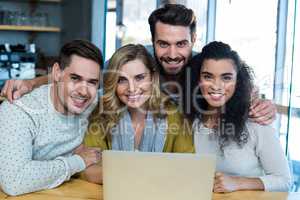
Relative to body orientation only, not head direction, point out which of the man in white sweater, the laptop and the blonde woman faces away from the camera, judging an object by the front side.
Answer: the laptop

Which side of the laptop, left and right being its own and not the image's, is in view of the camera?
back

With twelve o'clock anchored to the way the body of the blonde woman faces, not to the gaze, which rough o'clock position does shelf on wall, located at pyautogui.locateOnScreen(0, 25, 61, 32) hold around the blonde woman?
The shelf on wall is roughly at 5 o'clock from the blonde woman.

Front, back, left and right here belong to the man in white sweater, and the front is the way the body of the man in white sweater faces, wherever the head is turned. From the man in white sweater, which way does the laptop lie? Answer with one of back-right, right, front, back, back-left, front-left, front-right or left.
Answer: front

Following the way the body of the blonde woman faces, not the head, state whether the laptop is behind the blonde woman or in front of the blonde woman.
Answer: in front

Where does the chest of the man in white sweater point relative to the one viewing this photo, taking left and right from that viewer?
facing the viewer and to the right of the viewer

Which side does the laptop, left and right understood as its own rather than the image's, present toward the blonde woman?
front

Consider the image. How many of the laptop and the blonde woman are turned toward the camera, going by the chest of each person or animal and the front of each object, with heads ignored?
1

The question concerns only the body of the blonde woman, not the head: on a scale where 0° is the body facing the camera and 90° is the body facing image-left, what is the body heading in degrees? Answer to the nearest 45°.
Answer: approximately 0°

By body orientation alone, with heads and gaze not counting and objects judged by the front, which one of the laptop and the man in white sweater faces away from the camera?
the laptop

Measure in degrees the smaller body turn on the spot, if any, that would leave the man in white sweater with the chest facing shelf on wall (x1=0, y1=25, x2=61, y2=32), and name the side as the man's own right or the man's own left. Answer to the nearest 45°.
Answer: approximately 135° to the man's own left

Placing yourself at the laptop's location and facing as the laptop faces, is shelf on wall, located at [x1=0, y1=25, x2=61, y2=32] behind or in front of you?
in front
